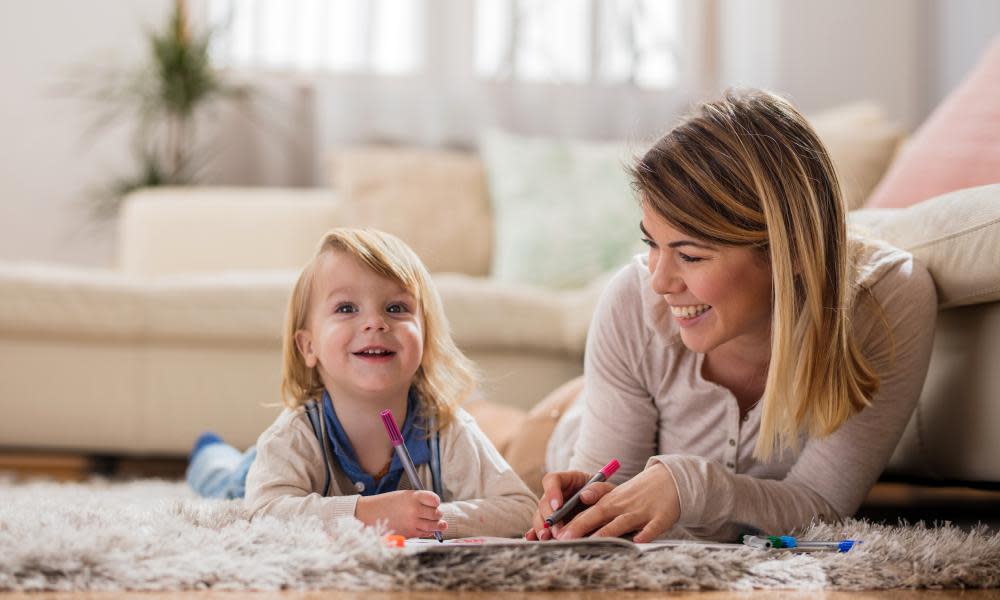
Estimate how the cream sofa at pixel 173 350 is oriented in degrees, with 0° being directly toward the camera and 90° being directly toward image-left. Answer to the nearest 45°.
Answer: approximately 0°

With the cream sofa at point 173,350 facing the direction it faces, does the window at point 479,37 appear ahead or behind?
behind

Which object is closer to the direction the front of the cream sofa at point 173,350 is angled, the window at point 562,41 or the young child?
the young child

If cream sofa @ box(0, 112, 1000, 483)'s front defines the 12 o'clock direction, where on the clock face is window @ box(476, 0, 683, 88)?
The window is roughly at 7 o'clock from the cream sofa.

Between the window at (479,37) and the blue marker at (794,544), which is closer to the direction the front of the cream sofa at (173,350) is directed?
the blue marker
